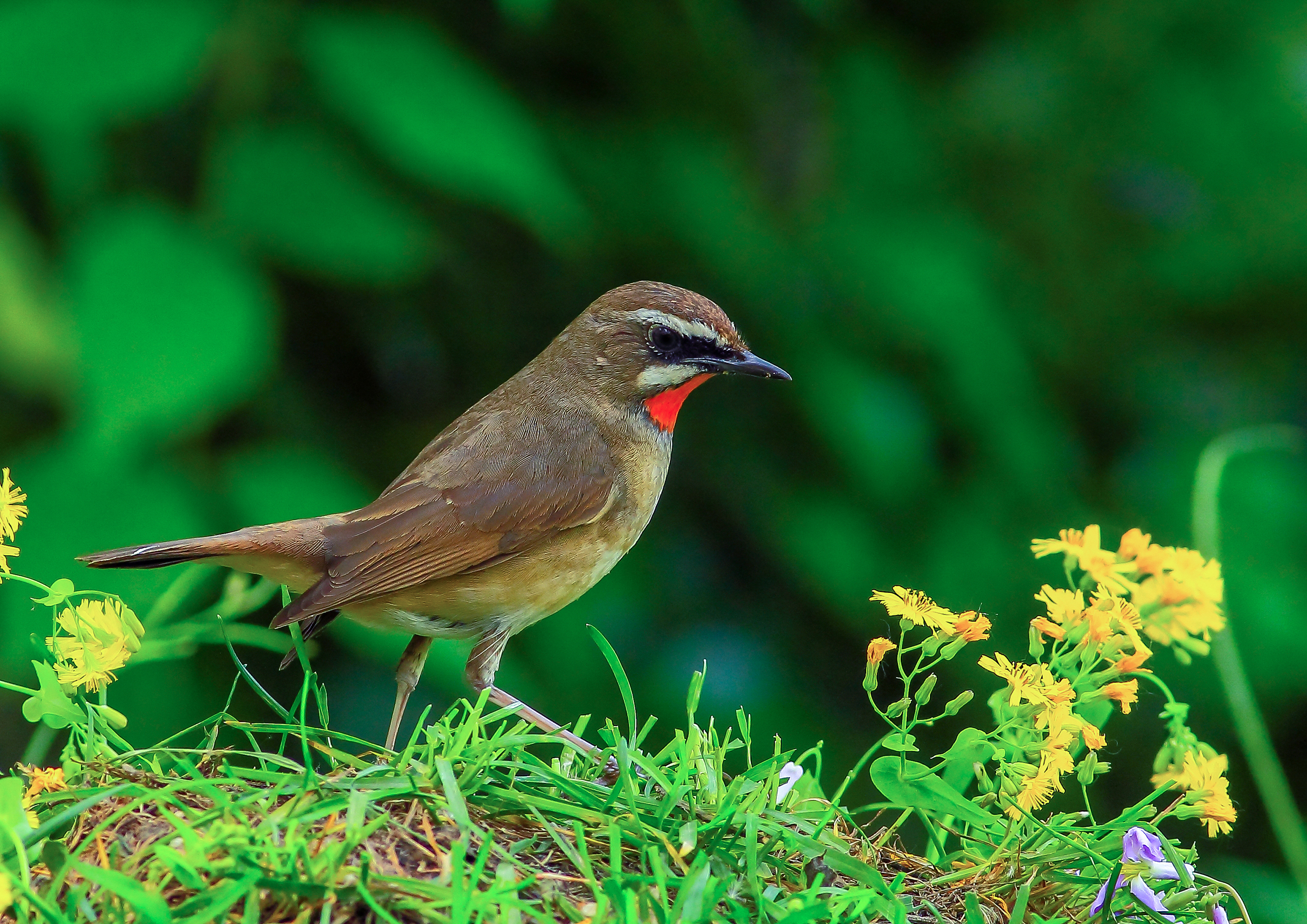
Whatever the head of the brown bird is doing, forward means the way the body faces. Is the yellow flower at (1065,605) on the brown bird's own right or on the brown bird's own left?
on the brown bird's own right

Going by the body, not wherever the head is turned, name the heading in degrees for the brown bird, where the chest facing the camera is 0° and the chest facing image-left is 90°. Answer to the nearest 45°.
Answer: approximately 270°

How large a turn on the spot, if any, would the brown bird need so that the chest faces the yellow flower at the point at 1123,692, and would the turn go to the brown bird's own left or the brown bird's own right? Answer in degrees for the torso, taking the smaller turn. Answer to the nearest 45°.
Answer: approximately 45° to the brown bird's own right

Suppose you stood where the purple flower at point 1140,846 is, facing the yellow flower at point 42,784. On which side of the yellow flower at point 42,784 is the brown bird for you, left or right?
right

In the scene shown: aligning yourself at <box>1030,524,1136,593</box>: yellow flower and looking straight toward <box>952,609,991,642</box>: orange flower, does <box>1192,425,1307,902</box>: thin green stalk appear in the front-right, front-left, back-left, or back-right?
back-right

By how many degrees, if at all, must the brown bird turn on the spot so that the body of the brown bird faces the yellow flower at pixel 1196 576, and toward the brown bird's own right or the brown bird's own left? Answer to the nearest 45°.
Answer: approximately 45° to the brown bird's own right

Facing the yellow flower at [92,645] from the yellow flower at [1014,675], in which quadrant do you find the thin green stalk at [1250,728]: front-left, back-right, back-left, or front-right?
back-right

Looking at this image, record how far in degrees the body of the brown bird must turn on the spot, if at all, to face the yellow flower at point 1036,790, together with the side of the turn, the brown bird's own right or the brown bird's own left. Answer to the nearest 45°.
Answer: approximately 45° to the brown bird's own right

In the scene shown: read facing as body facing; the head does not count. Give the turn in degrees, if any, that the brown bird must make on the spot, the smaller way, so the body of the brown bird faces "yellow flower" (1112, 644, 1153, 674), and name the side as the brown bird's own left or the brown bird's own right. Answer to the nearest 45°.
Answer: approximately 45° to the brown bird's own right
